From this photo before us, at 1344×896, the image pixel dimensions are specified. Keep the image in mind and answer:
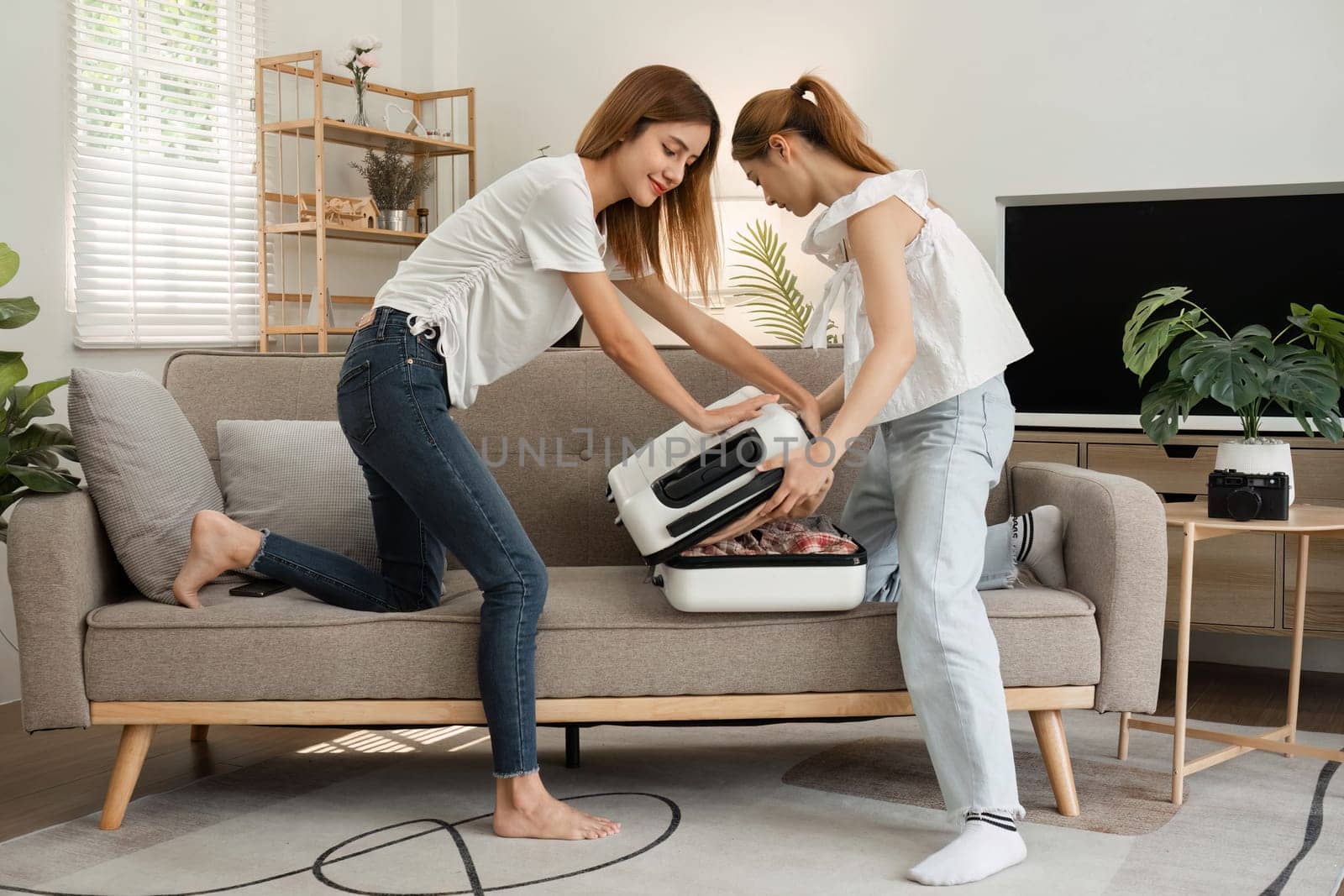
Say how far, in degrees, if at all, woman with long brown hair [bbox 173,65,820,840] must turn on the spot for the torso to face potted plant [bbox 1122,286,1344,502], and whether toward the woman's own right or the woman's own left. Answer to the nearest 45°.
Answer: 0° — they already face it

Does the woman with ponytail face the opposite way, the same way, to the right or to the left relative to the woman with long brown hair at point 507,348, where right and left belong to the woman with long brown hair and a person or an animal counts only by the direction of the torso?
the opposite way

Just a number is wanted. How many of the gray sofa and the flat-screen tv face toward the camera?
2

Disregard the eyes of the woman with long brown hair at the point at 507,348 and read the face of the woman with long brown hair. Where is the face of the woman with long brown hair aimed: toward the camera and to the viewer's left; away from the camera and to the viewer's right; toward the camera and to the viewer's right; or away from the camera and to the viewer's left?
toward the camera and to the viewer's right

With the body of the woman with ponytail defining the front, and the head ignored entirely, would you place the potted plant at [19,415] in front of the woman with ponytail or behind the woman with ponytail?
in front

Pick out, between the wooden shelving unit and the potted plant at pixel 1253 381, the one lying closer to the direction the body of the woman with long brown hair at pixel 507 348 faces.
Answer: the potted plant

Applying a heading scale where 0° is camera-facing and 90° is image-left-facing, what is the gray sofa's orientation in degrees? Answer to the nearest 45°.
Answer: approximately 0°

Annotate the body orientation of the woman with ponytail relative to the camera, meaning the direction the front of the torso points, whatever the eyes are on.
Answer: to the viewer's left

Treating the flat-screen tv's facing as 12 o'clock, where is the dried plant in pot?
The dried plant in pot is roughly at 3 o'clock from the flat-screen tv.

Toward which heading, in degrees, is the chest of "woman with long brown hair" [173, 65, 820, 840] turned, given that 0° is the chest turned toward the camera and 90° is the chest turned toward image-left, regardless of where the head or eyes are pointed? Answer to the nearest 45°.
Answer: approximately 270°

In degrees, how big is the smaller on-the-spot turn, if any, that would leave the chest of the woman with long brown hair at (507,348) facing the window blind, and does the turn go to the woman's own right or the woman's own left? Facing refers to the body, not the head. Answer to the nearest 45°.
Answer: approximately 135° to the woman's own left

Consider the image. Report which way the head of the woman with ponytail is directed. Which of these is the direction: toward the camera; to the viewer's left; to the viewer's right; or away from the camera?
to the viewer's left

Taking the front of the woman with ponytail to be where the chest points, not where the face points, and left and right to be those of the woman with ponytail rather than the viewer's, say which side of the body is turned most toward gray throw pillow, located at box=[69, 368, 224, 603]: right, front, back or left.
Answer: front
